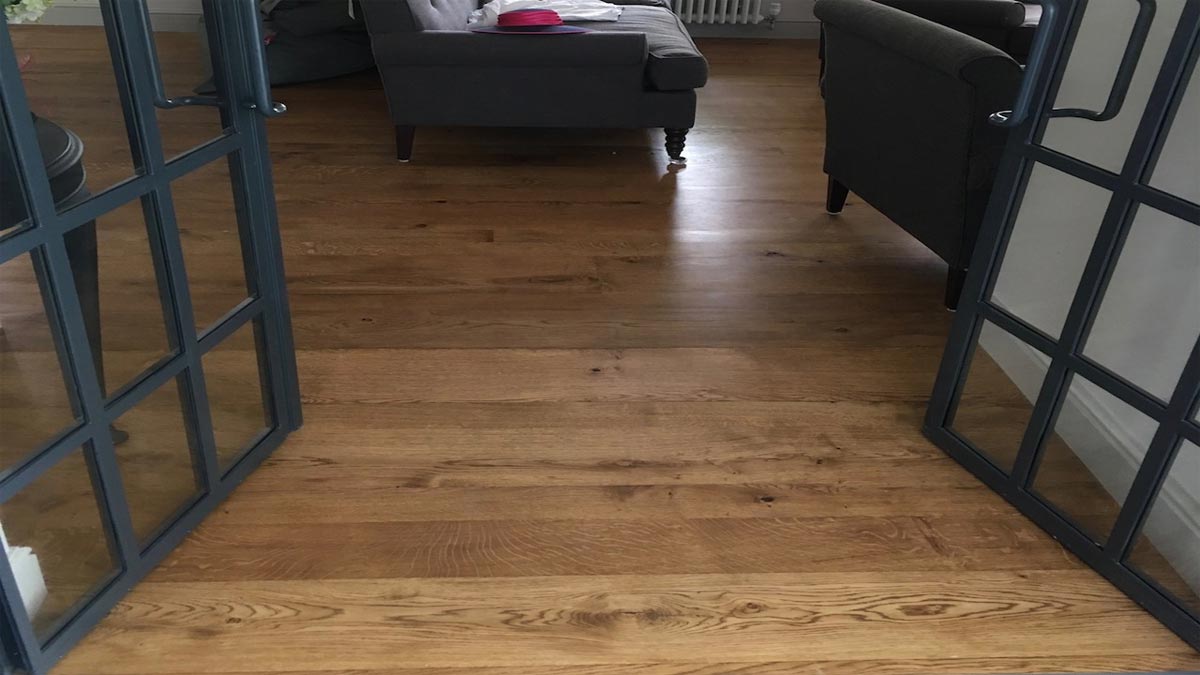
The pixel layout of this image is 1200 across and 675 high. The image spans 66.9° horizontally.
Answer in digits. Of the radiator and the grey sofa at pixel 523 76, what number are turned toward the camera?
1

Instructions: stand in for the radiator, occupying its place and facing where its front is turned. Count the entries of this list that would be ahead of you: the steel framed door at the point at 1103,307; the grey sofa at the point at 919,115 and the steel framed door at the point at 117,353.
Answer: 3

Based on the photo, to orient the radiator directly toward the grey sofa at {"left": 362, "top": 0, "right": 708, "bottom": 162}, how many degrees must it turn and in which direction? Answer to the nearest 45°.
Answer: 0° — it already faces it

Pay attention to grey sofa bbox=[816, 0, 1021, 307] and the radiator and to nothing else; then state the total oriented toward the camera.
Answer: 1

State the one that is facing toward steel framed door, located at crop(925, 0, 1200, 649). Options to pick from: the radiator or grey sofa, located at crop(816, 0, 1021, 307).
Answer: the radiator
